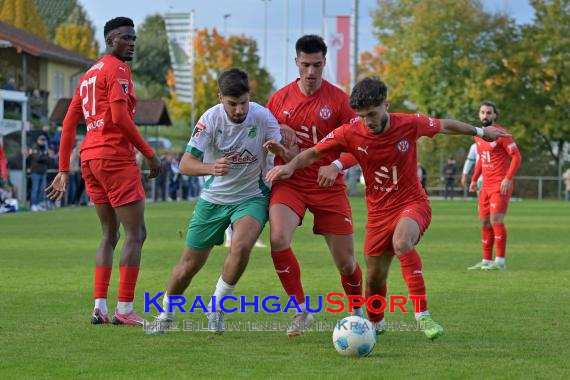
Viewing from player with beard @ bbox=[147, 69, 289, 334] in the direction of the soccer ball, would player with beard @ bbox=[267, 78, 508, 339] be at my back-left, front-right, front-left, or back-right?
front-left

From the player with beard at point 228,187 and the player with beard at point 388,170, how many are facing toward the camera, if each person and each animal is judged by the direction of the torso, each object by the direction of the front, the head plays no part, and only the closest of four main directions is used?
2

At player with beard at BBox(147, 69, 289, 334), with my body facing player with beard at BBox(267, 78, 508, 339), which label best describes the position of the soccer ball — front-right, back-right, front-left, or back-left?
front-right

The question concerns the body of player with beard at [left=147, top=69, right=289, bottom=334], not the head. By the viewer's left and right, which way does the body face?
facing the viewer

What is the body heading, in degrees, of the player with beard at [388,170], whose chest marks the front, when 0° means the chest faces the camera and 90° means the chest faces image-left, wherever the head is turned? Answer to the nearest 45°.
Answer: approximately 0°

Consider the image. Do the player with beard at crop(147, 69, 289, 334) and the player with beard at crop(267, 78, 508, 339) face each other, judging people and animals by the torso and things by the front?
no

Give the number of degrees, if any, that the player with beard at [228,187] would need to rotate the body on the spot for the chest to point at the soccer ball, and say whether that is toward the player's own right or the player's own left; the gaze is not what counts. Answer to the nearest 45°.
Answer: approximately 45° to the player's own left

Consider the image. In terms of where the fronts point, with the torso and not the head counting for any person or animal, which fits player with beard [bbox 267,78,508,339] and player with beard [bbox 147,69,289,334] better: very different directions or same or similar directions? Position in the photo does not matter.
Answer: same or similar directions

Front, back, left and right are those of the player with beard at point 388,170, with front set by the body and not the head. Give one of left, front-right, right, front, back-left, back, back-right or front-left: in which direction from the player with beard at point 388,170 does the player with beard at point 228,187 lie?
right

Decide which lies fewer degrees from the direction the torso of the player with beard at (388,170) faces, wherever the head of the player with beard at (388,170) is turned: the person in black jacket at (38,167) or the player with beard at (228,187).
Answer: the player with beard

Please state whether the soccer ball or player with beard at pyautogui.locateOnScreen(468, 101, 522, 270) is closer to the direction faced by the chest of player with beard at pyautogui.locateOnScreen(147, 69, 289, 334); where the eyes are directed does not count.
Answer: the soccer ball

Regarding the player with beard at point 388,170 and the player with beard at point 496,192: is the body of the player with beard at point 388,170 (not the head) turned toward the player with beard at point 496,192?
no

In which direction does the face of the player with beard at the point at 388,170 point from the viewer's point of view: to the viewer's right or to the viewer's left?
to the viewer's left

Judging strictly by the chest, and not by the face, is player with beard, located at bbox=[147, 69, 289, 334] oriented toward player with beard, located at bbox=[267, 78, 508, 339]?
no

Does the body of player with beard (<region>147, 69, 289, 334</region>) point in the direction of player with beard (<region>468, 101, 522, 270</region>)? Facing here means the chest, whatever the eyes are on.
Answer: no
